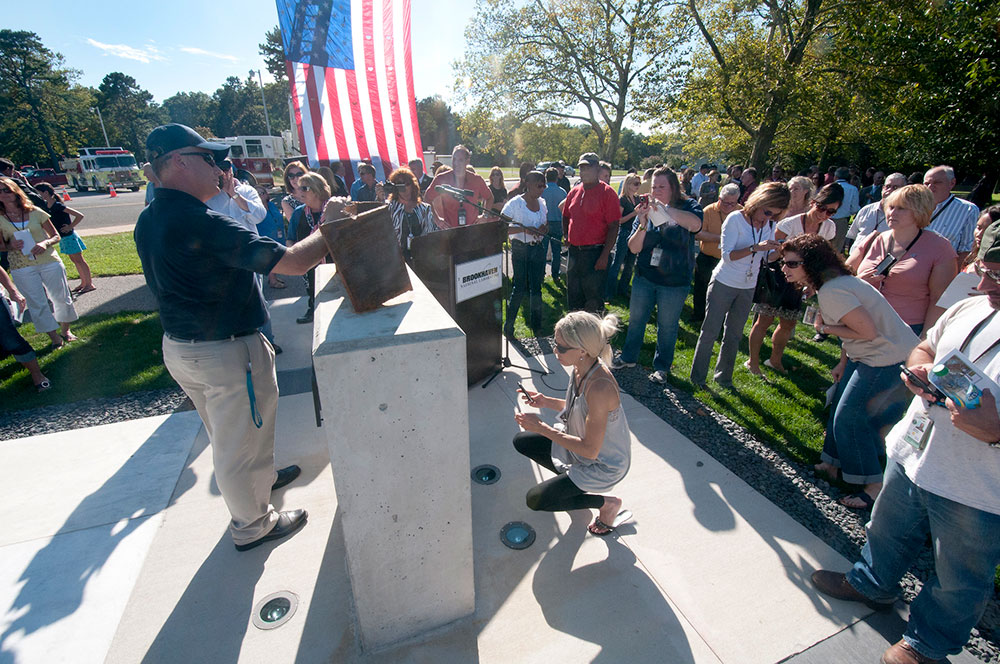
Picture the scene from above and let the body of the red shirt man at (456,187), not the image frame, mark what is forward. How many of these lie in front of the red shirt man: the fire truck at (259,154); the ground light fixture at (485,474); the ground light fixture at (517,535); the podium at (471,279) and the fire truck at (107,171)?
3

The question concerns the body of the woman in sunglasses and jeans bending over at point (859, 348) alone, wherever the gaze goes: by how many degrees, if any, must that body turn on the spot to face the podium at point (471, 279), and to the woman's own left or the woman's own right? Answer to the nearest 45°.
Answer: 0° — they already face it

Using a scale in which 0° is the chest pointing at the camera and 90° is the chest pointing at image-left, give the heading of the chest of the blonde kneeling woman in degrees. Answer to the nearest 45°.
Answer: approximately 90°

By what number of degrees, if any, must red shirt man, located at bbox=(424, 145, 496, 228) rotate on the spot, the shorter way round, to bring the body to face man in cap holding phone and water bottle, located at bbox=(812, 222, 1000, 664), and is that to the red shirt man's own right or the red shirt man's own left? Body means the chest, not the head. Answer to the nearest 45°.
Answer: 0° — they already face them

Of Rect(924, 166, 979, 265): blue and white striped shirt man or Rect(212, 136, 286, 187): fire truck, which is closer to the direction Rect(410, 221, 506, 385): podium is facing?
the blue and white striped shirt man

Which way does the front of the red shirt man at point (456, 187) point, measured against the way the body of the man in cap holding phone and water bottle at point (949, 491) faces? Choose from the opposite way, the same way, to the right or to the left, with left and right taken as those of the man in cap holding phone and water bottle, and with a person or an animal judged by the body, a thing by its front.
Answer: to the left

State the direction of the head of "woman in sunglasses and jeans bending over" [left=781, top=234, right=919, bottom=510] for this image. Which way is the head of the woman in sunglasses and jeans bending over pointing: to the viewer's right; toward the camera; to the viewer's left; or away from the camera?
to the viewer's left

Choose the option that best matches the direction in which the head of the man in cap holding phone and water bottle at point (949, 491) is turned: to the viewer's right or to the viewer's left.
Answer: to the viewer's left

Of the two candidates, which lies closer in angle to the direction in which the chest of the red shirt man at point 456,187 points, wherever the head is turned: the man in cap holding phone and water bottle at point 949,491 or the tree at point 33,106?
the man in cap holding phone and water bottle

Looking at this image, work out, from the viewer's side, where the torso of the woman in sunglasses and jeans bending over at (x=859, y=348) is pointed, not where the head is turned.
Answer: to the viewer's left

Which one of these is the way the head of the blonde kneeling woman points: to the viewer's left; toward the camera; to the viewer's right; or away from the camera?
to the viewer's left
